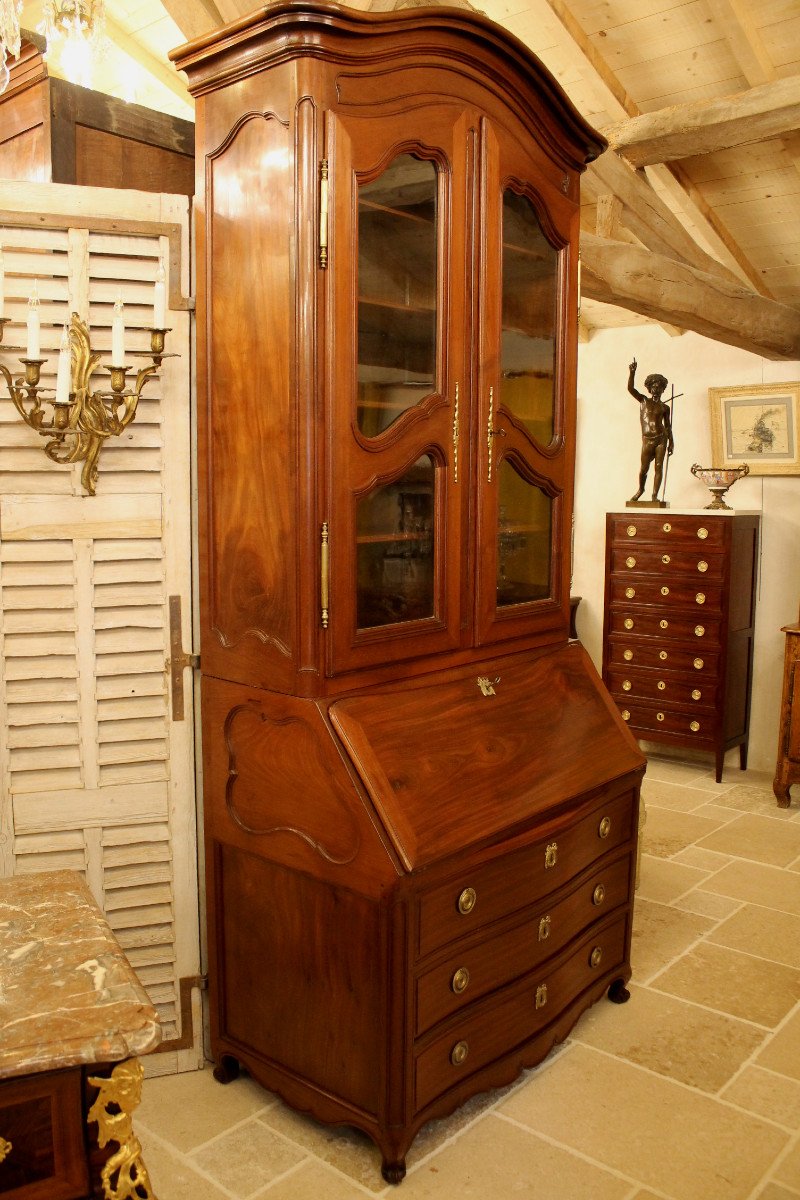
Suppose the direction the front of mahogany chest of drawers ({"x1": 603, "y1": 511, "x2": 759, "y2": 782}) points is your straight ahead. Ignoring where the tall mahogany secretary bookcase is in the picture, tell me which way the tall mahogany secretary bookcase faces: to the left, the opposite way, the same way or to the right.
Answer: to the left

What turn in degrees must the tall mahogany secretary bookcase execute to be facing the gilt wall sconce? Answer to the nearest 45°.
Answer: approximately 135° to its right

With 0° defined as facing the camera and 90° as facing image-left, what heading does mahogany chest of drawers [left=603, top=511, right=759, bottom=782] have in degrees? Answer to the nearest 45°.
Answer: approximately 45°

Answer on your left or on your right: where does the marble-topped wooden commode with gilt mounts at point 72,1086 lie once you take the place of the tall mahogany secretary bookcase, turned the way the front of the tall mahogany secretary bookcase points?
on your right

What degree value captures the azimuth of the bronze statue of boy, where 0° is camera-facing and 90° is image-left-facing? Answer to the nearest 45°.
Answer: approximately 0°

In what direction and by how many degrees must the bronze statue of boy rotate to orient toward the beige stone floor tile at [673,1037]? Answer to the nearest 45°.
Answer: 0° — it already faces it

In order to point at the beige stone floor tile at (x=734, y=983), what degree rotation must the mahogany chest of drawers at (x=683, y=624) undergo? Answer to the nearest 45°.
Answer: approximately 45° to its left

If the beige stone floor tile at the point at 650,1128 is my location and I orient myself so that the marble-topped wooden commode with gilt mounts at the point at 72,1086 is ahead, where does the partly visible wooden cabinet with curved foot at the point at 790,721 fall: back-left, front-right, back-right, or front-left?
back-right

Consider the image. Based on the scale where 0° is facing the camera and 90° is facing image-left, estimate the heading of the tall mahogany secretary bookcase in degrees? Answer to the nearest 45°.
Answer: approximately 315°

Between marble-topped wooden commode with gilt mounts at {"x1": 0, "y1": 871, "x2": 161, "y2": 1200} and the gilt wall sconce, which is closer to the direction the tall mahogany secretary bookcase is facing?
the marble-topped wooden commode with gilt mounts
